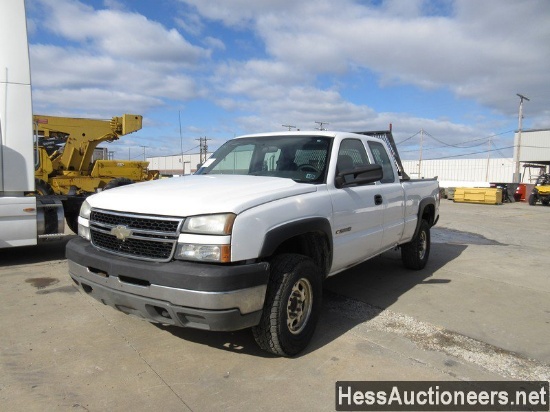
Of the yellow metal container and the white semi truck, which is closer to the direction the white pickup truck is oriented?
the white semi truck

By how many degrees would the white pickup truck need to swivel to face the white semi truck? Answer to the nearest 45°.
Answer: approximately 90° to its right

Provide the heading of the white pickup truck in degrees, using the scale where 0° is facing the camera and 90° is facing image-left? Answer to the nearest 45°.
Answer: approximately 45°

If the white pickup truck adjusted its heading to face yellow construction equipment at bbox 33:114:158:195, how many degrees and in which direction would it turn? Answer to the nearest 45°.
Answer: approximately 90° to its right

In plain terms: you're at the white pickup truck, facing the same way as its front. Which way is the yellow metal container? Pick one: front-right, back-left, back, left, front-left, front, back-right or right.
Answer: back
